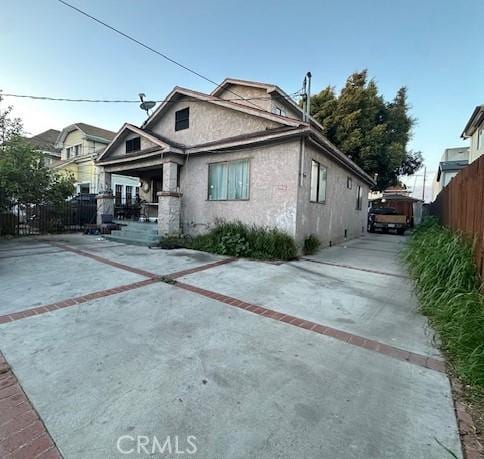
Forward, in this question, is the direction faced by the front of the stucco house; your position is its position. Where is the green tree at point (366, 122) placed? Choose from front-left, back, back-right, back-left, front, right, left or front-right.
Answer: back

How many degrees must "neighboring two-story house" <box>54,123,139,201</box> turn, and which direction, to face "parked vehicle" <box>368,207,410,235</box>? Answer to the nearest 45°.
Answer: approximately 90° to its left

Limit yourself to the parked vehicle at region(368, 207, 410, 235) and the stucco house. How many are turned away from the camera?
1

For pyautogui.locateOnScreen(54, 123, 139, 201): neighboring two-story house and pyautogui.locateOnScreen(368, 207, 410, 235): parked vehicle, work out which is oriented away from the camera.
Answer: the parked vehicle

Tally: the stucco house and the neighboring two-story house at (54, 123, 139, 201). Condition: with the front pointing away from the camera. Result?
0

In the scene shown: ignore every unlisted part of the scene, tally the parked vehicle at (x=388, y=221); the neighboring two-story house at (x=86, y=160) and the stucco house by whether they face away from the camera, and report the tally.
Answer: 1

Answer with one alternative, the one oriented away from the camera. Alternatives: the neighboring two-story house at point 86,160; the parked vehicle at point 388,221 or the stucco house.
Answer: the parked vehicle

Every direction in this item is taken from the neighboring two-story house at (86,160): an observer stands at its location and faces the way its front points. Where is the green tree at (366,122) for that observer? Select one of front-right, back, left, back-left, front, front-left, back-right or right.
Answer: left

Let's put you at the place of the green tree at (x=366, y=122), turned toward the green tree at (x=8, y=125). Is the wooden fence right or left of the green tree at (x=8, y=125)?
left

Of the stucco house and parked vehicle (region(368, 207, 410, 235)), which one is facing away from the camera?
the parked vehicle

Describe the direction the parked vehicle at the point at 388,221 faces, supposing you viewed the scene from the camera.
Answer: facing away from the viewer

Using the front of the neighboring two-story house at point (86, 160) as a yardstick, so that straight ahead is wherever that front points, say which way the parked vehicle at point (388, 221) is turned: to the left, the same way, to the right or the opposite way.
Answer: the opposite way

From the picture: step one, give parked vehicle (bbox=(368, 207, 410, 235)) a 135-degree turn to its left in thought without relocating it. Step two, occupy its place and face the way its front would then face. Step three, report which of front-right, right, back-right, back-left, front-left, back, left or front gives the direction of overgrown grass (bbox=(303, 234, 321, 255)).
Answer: front-left

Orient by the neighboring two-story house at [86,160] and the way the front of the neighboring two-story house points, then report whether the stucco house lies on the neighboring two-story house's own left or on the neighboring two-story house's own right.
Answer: on the neighboring two-story house's own left
